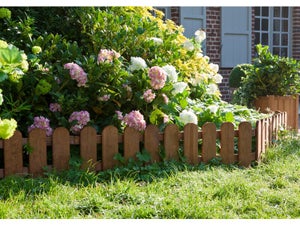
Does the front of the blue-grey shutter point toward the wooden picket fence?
yes

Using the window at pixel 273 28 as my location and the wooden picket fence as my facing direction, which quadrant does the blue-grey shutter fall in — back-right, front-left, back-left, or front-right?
front-right

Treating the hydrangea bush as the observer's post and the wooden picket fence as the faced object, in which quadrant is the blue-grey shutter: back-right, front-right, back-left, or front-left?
back-left

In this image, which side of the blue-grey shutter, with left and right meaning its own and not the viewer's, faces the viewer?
front

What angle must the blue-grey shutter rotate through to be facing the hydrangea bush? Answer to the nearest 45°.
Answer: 0° — it already faces it

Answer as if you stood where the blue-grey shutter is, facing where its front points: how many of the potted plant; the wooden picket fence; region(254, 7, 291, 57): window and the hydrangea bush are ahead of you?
3

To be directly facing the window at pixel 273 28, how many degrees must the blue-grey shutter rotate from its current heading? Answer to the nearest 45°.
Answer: approximately 135° to its left

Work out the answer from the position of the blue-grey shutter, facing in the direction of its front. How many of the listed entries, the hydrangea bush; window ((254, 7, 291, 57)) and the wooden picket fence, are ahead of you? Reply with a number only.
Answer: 2

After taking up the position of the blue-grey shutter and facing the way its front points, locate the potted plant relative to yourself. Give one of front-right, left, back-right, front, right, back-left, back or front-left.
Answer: front

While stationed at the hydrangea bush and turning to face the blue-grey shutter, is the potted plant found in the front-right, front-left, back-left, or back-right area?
front-right

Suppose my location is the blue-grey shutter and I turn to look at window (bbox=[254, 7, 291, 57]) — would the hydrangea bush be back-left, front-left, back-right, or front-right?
back-right
